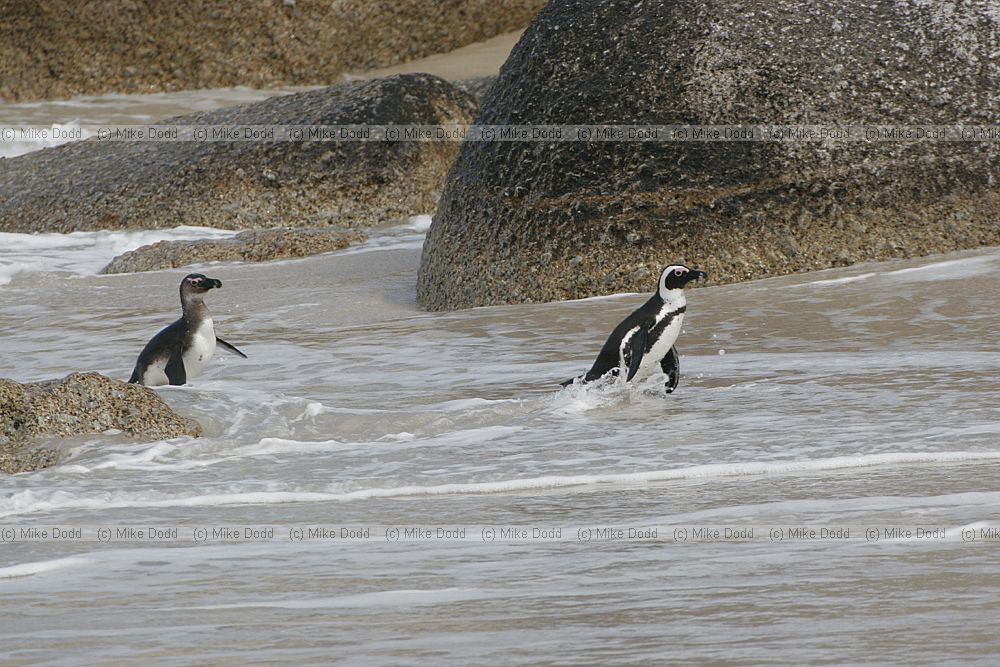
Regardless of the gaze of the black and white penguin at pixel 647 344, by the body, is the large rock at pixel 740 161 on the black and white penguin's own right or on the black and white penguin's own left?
on the black and white penguin's own left

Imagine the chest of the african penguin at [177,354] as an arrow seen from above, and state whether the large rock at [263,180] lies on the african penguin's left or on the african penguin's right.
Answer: on the african penguin's left

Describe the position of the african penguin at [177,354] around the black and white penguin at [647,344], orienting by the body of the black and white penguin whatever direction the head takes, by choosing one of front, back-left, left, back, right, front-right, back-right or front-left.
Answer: back

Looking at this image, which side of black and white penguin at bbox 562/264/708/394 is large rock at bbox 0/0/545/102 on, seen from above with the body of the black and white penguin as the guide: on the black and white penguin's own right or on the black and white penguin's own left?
on the black and white penguin's own left

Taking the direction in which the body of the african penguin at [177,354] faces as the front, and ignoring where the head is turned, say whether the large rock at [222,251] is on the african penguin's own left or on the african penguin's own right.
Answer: on the african penguin's own left

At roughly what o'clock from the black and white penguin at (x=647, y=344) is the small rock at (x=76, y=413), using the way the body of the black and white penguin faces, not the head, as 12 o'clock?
The small rock is roughly at 5 o'clock from the black and white penguin.

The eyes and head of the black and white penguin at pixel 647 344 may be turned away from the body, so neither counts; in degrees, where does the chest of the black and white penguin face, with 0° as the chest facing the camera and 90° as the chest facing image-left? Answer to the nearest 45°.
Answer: approximately 270°

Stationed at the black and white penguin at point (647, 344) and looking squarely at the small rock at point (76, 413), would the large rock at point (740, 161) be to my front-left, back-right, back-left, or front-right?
back-right
